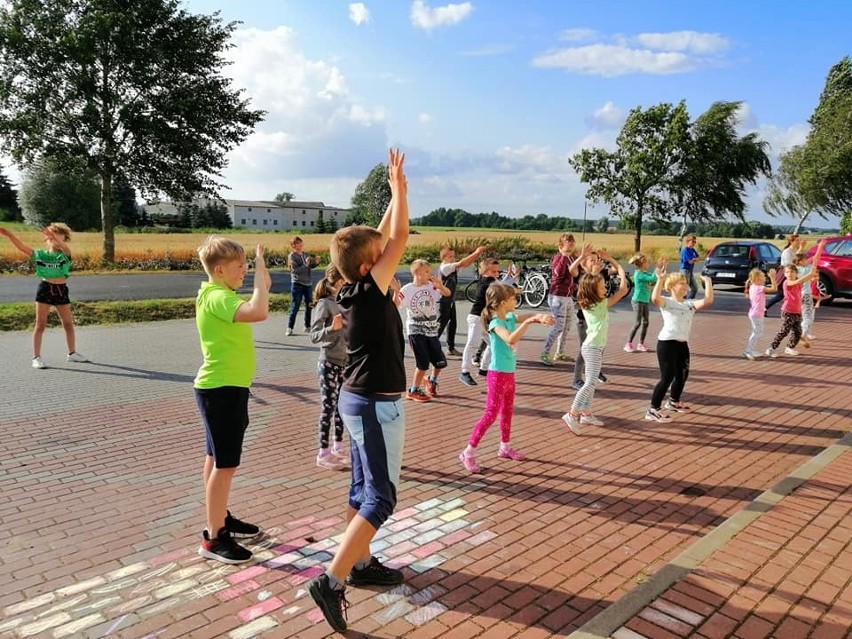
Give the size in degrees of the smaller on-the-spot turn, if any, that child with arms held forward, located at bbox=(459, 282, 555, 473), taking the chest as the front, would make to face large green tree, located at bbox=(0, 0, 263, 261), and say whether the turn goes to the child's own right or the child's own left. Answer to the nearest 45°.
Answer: approximately 135° to the child's own left

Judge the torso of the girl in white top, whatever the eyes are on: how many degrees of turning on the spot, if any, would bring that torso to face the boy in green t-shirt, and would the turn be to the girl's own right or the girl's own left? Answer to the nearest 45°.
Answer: approximately 90° to the girl's own right

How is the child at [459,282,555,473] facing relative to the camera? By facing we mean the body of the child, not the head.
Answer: to the viewer's right

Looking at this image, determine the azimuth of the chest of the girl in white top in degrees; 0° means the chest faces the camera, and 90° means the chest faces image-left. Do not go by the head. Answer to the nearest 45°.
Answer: approximately 315°
